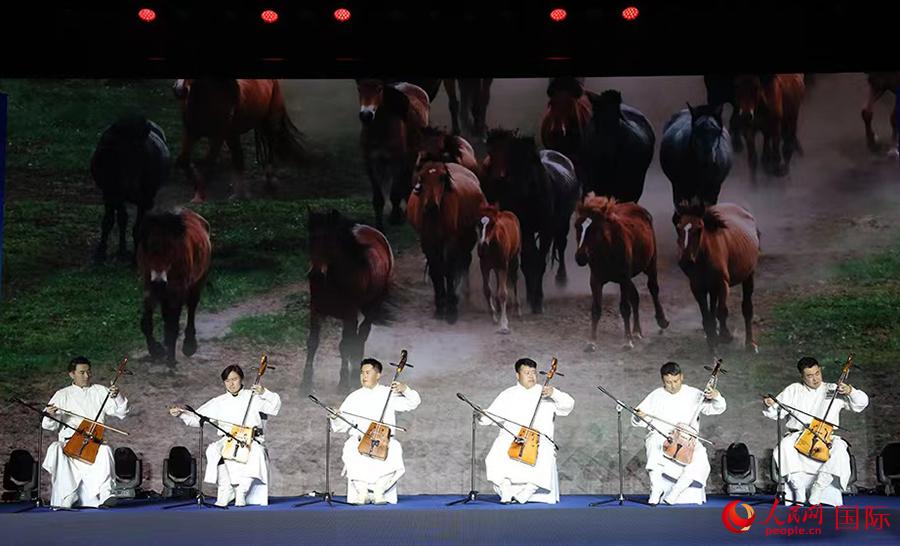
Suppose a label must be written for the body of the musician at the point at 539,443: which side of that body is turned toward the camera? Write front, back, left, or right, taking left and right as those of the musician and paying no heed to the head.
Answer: front

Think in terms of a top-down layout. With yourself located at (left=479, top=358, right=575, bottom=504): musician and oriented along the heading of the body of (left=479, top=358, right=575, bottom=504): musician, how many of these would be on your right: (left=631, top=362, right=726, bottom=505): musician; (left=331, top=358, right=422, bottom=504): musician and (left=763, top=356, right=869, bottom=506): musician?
1

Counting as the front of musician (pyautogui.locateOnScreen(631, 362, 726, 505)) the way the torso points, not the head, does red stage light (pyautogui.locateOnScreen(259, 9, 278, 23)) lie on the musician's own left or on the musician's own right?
on the musician's own right

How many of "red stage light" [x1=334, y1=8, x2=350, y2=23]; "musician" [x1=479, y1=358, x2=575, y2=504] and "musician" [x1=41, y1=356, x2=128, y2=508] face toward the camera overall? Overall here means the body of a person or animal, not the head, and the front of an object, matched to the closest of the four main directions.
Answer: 3

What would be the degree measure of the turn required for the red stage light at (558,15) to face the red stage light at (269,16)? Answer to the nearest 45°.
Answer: approximately 90° to its right

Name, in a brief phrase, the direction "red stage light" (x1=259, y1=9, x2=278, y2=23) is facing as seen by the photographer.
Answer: facing the viewer

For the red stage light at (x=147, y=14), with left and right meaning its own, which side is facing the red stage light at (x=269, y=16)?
left

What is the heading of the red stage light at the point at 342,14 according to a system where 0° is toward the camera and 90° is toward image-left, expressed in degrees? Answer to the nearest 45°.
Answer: approximately 0°

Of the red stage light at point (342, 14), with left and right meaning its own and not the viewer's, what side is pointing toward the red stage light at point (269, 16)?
right
